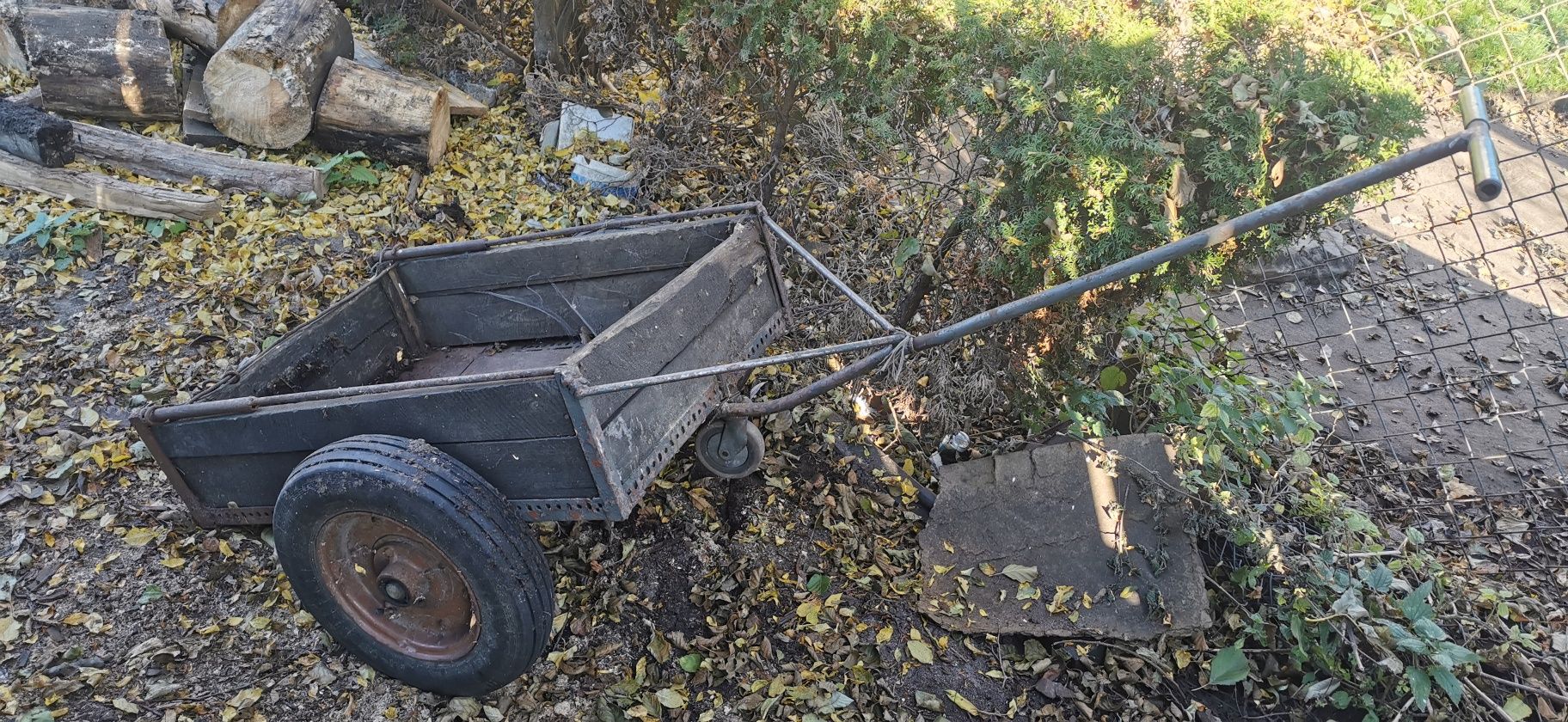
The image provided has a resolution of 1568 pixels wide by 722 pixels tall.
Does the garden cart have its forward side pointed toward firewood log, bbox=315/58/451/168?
no

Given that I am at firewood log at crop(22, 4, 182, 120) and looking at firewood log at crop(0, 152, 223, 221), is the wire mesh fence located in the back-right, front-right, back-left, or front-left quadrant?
front-left

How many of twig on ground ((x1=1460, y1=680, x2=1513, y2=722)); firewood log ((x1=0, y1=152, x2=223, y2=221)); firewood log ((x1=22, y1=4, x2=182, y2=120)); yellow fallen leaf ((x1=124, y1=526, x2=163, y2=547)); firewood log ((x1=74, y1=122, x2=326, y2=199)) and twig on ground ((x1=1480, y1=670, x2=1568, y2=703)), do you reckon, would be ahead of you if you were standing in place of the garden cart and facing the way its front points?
2

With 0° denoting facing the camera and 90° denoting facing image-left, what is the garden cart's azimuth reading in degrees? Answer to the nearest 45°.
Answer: approximately 270°

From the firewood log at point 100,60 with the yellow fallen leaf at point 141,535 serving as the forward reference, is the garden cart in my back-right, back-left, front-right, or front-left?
front-left

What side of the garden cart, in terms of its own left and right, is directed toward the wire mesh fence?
front

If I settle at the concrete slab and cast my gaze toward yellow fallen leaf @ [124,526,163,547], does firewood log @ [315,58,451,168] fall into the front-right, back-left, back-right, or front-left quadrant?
front-right

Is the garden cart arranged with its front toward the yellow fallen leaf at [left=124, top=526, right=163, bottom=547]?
no

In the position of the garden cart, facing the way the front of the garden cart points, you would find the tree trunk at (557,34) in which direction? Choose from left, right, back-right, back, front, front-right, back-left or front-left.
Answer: left

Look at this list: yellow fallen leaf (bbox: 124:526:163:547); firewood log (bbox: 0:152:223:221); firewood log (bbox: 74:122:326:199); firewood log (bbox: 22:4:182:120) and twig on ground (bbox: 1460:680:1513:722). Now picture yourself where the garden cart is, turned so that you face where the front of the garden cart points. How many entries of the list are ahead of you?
1

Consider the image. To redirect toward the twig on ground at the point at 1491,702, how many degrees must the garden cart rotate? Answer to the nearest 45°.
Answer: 0° — it already faces it

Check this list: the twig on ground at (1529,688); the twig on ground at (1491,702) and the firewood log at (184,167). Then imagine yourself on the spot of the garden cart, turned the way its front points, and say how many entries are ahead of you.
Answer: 2

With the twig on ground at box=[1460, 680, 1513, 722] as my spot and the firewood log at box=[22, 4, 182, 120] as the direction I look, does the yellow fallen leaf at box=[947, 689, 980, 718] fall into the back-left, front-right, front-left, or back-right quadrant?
front-left

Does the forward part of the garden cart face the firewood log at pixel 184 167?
no

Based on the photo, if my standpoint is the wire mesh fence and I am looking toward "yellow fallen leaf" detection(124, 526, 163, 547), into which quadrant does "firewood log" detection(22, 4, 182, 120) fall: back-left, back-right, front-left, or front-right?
front-right

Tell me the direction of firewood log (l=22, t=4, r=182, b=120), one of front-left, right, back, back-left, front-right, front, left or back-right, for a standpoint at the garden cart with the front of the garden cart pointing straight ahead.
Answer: back-left

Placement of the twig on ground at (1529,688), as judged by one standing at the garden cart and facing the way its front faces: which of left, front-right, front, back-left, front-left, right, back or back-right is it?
front

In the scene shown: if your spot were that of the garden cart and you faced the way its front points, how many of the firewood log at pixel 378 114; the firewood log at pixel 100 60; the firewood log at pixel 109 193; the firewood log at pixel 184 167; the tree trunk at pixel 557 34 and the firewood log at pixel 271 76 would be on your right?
0
